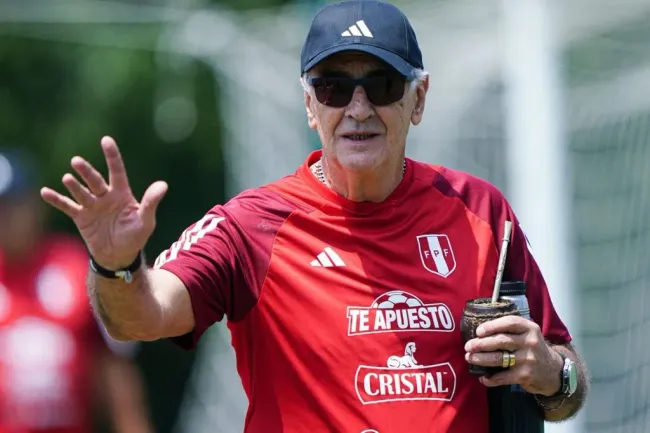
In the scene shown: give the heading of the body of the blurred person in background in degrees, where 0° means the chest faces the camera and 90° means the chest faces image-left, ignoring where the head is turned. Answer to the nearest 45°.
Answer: approximately 0°

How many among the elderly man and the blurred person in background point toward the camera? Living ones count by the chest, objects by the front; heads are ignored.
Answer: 2

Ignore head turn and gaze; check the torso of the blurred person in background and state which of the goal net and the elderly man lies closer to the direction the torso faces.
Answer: the elderly man

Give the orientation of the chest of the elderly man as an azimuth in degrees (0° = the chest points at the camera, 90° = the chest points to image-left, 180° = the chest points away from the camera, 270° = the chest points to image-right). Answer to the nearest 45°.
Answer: approximately 0°

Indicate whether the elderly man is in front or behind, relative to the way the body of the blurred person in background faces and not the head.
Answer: in front

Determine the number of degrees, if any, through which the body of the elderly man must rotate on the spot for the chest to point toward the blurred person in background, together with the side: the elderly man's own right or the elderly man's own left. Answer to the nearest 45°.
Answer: approximately 135° to the elderly man's own right
